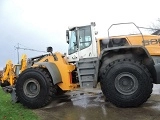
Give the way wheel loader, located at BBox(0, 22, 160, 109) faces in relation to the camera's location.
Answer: facing to the left of the viewer
